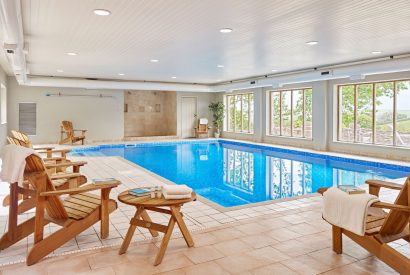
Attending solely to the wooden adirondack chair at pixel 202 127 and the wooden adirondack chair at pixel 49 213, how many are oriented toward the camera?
1

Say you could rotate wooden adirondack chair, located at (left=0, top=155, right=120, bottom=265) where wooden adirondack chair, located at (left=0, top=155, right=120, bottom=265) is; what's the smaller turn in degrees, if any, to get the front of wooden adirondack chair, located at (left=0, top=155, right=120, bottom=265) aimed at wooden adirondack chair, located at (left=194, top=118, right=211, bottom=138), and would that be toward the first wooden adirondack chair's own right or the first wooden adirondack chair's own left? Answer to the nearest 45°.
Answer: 0° — it already faces it

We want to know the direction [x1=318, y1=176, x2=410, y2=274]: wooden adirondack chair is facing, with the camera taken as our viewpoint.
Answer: facing away from the viewer and to the left of the viewer

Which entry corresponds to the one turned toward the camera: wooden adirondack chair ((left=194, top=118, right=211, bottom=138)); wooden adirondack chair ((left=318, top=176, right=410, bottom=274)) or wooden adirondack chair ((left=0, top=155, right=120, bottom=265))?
wooden adirondack chair ((left=194, top=118, right=211, bottom=138))

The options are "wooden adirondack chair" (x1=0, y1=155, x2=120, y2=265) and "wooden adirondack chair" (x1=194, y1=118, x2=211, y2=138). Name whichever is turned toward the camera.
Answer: "wooden adirondack chair" (x1=194, y1=118, x2=211, y2=138)

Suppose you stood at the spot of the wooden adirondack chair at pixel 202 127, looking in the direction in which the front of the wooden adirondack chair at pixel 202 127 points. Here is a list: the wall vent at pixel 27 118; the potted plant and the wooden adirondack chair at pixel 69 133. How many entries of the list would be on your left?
1

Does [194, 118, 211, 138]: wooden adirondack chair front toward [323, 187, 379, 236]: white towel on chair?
yes

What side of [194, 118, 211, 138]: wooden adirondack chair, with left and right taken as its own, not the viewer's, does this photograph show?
front

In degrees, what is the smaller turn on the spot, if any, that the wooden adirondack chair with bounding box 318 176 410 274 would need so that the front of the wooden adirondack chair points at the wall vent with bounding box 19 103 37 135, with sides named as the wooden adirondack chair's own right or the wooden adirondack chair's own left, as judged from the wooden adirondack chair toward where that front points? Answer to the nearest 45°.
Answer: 0° — it already faces it

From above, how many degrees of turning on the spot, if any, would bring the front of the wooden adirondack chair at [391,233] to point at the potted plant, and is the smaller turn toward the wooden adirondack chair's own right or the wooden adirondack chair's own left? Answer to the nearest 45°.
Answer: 0° — it already faces it

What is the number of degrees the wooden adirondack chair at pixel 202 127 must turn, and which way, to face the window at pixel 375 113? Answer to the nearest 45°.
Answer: approximately 45° to its left

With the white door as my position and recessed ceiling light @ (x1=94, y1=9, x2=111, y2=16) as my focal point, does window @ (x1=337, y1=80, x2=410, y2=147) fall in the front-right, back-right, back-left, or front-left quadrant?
front-left

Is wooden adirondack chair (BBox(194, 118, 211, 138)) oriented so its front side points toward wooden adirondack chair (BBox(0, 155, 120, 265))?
yes

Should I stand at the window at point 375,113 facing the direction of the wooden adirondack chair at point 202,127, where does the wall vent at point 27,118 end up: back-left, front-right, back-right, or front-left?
front-left
